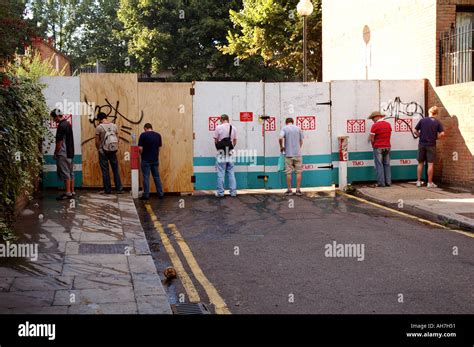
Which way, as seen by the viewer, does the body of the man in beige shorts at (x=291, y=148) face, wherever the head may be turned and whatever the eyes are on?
away from the camera

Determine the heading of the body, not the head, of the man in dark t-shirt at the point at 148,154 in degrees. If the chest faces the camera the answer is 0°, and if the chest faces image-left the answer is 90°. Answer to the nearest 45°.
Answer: approximately 180°

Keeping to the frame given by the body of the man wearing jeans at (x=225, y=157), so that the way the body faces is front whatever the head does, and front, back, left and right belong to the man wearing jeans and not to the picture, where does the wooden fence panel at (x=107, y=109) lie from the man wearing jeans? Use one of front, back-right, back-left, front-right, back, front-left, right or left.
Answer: left

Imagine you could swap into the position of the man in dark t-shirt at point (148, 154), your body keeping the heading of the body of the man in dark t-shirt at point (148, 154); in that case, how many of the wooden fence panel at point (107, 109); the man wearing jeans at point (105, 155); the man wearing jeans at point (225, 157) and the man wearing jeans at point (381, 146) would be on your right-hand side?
2

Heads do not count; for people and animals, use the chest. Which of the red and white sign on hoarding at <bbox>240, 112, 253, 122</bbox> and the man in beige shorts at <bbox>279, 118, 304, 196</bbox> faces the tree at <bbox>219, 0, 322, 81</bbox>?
the man in beige shorts

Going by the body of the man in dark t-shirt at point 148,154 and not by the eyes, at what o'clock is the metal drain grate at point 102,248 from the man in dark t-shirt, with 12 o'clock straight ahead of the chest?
The metal drain grate is roughly at 6 o'clock from the man in dark t-shirt.

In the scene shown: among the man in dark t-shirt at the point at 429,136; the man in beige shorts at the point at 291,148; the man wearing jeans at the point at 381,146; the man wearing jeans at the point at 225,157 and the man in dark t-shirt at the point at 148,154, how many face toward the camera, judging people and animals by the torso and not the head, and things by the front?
0

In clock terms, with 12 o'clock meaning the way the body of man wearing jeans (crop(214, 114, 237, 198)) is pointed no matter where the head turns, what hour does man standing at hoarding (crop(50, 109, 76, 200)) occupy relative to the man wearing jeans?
The man standing at hoarding is roughly at 8 o'clock from the man wearing jeans.

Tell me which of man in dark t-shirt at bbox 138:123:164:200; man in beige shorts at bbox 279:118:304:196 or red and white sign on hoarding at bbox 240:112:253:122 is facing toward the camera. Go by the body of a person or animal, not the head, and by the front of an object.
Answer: the red and white sign on hoarding

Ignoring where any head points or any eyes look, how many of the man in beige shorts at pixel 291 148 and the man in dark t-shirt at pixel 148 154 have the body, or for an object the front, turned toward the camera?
0

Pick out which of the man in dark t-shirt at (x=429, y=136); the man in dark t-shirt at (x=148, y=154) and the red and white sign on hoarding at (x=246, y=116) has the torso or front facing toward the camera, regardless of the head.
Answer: the red and white sign on hoarding

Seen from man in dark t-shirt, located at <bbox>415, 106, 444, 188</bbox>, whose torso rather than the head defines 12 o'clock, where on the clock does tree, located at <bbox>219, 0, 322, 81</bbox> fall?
The tree is roughly at 11 o'clock from the man in dark t-shirt.

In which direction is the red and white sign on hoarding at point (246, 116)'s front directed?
toward the camera

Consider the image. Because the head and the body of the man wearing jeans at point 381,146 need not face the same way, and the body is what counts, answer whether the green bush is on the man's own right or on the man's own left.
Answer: on the man's own left

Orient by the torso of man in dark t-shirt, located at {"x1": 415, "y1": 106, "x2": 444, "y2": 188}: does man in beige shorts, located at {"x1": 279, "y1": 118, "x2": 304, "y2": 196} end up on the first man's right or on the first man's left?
on the first man's left

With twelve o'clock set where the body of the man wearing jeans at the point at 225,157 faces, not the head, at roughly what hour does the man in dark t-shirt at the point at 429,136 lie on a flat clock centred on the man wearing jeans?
The man in dark t-shirt is roughly at 3 o'clock from the man wearing jeans.

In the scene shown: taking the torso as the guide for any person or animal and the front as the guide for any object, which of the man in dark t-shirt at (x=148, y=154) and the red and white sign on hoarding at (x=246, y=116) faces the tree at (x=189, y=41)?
the man in dark t-shirt

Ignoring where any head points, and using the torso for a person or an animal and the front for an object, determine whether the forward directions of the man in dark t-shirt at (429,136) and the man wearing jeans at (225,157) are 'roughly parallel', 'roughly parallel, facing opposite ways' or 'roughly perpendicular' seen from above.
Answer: roughly parallel

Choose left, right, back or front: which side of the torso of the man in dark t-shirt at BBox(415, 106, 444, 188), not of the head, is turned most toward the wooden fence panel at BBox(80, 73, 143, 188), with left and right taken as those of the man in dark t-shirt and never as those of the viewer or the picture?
left

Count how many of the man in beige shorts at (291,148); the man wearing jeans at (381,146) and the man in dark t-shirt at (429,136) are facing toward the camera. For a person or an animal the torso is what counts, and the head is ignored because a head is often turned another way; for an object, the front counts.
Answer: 0
